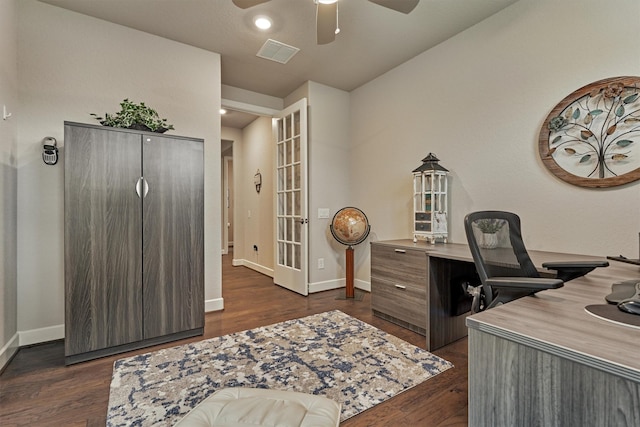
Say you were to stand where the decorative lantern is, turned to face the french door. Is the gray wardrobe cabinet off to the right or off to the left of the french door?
left

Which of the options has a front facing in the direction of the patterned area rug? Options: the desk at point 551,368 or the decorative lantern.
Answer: the decorative lantern

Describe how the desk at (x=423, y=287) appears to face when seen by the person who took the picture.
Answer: facing the viewer and to the left of the viewer

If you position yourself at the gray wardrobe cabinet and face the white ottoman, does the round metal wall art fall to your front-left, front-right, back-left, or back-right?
front-left

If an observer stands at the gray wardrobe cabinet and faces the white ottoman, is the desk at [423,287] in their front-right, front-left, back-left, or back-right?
front-left

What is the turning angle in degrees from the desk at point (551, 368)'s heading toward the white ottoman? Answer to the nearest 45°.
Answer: approximately 135° to its left

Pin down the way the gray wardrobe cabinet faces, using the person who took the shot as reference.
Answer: facing the viewer and to the right of the viewer

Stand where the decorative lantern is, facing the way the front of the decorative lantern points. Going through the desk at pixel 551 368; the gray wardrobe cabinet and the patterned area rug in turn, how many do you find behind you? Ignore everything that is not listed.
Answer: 0

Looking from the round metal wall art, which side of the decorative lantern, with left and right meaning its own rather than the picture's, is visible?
left

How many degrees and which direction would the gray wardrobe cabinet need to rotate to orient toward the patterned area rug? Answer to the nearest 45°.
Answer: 0° — it already faces it

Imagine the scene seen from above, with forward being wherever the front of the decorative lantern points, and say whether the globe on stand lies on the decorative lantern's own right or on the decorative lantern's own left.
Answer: on the decorative lantern's own right

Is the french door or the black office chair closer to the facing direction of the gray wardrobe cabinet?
the black office chair

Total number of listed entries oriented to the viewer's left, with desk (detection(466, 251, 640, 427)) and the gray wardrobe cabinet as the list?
0

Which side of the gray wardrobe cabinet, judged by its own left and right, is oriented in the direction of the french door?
left

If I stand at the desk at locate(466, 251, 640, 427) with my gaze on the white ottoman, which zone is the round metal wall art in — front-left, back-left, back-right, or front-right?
back-right
